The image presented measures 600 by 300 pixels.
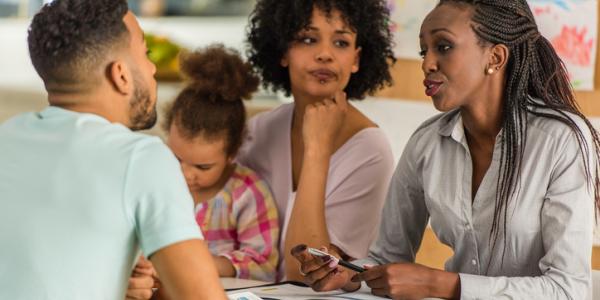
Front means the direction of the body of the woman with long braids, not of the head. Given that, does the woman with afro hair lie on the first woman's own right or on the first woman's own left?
on the first woman's own right

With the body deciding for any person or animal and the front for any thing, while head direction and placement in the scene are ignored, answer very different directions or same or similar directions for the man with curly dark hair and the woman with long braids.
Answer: very different directions

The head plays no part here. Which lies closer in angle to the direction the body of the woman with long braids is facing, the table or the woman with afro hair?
the table

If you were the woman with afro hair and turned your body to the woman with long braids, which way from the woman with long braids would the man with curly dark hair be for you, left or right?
right

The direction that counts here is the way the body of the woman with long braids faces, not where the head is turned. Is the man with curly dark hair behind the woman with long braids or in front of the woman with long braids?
in front

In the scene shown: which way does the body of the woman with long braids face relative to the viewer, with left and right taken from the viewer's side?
facing the viewer and to the left of the viewer

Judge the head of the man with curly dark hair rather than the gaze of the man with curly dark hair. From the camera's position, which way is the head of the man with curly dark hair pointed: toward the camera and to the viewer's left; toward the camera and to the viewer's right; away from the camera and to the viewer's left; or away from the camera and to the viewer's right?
away from the camera and to the viewer's right

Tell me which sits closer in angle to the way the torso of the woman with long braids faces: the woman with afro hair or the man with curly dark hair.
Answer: the man with curly dark hair

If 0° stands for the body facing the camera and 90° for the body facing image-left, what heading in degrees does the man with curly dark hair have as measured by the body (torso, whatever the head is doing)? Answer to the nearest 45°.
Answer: approximately 225°

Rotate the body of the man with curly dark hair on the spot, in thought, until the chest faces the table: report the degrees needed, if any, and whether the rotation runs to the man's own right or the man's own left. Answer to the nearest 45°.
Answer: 0° — they already face it
